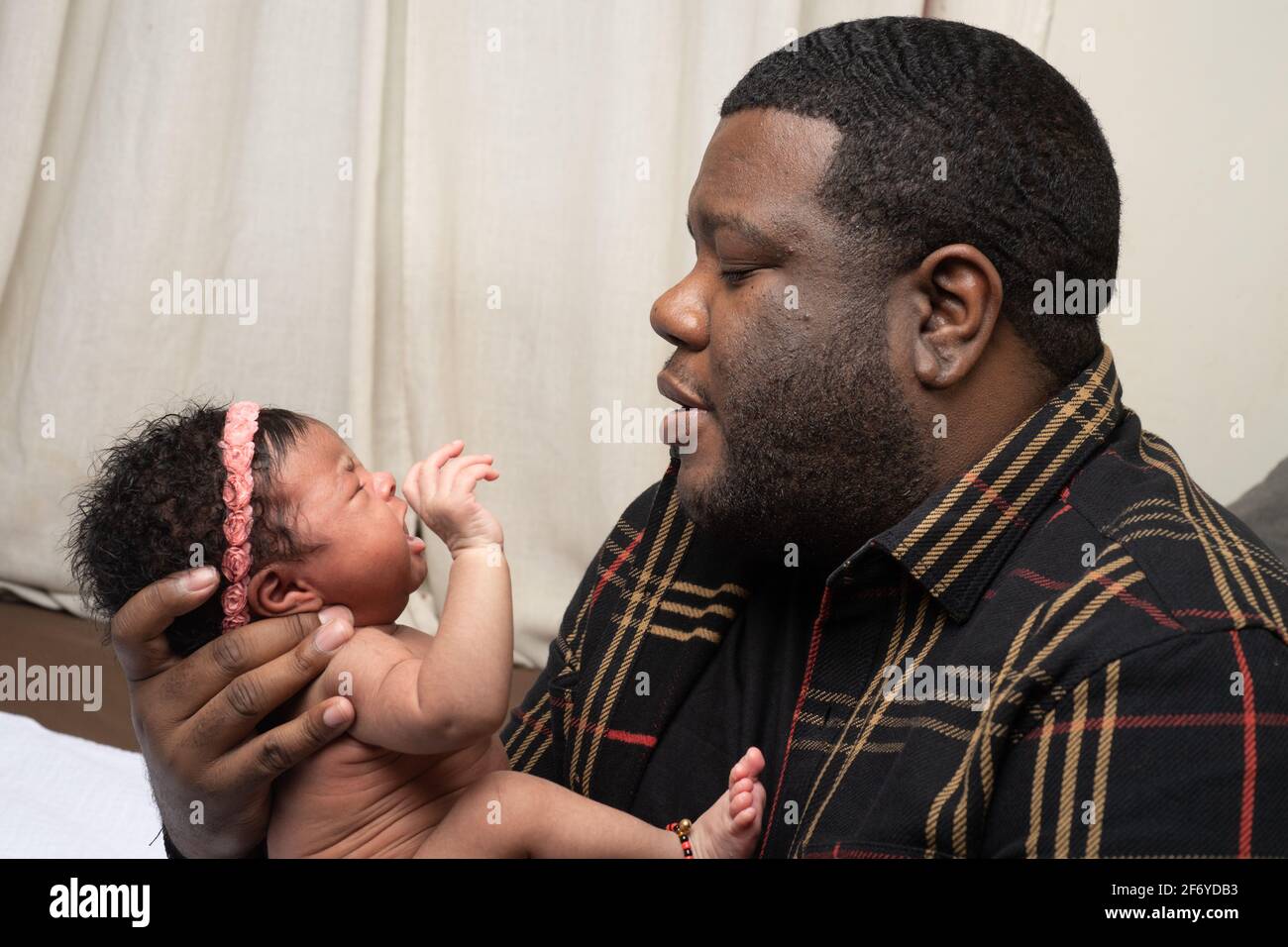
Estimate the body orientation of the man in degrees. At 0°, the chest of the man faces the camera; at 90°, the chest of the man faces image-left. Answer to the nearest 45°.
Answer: approximately 45°

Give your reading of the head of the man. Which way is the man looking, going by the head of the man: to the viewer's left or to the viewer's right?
to the viewer's left

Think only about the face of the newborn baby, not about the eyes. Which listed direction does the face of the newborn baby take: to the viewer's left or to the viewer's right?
to the viewer's right
